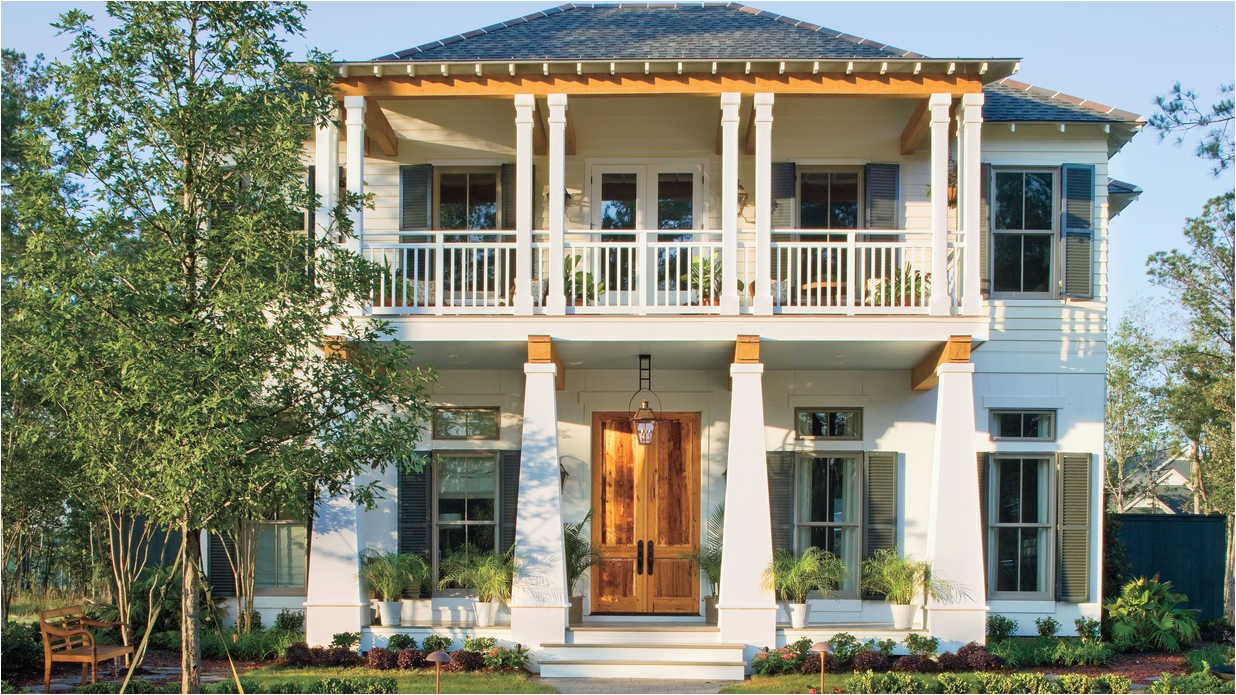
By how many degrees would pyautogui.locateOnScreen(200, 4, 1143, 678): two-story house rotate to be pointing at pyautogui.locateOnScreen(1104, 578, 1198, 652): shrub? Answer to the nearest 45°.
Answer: approximately 90° to its left

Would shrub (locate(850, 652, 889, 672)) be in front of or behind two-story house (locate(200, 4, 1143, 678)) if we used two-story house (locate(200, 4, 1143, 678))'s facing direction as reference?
in front

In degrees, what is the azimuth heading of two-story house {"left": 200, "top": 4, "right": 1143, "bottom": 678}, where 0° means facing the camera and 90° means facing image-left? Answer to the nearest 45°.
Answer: approximately 0°

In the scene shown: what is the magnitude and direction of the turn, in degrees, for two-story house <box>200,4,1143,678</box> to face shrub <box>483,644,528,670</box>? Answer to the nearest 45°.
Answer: approximately 45° to its right

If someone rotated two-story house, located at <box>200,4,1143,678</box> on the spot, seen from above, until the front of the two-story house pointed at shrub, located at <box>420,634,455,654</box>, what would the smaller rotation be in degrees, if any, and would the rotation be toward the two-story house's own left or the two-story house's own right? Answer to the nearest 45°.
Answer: approximately 45° to the two-story house's own right
